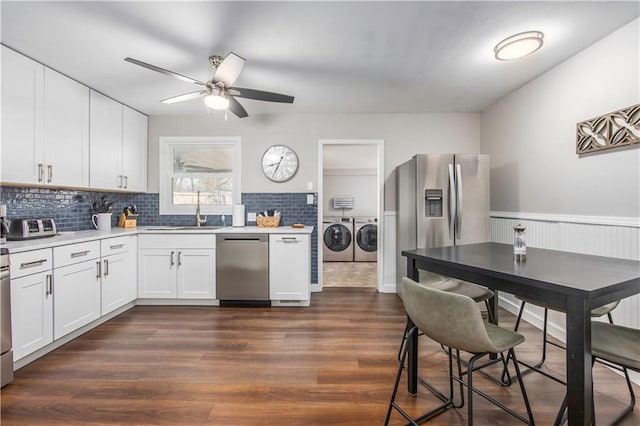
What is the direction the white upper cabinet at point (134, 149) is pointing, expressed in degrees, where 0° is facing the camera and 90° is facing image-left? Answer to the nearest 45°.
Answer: approximately 315°

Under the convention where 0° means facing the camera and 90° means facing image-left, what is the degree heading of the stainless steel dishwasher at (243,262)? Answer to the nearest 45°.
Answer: approximately 0°

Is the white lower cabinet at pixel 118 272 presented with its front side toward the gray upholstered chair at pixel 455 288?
yes

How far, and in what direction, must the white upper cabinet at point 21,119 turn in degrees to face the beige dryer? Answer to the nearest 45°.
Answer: approximately 45° to its left

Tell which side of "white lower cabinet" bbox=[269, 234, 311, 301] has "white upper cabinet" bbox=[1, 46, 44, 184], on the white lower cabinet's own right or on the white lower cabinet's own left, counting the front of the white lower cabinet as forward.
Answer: on the white lower cabinet's own right

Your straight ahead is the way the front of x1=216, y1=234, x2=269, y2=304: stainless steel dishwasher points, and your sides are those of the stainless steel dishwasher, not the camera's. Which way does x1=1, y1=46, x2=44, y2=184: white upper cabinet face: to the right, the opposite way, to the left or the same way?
to the left

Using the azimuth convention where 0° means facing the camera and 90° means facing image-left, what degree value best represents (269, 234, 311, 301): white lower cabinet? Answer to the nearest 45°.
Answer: approximately 0°

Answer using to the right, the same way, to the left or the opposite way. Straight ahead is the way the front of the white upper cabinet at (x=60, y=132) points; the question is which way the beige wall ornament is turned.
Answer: the opposite way

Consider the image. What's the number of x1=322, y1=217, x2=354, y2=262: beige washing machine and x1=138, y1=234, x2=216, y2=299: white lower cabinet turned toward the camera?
2
